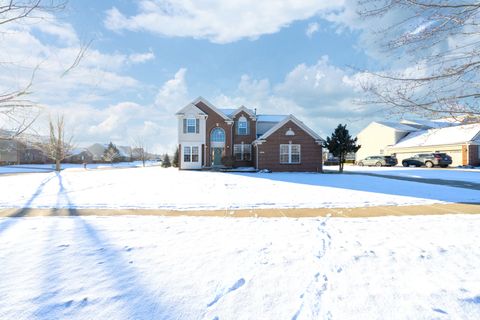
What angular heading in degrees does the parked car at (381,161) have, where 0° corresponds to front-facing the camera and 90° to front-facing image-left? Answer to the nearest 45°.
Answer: approximately 90°

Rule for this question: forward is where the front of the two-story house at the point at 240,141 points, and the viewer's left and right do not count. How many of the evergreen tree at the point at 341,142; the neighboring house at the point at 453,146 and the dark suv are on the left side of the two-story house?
3

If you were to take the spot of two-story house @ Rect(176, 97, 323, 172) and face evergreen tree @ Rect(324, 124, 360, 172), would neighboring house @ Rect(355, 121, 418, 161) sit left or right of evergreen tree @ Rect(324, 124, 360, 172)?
left

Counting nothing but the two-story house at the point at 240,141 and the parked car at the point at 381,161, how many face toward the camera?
1

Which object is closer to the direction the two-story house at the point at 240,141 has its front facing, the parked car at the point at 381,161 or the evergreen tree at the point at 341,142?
the evergreen tree

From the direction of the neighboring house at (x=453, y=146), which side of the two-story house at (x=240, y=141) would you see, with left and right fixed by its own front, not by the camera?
left

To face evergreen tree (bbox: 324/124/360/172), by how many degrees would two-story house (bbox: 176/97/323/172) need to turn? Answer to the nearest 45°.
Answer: approximately 90° to its left

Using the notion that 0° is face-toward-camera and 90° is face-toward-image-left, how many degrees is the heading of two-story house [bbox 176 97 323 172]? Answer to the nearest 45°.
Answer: approximately 0°

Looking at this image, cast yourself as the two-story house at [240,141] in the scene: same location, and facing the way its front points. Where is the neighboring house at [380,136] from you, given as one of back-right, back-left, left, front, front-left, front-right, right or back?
back-left

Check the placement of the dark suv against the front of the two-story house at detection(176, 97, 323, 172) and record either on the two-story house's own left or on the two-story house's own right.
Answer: on the two-story house's own left
